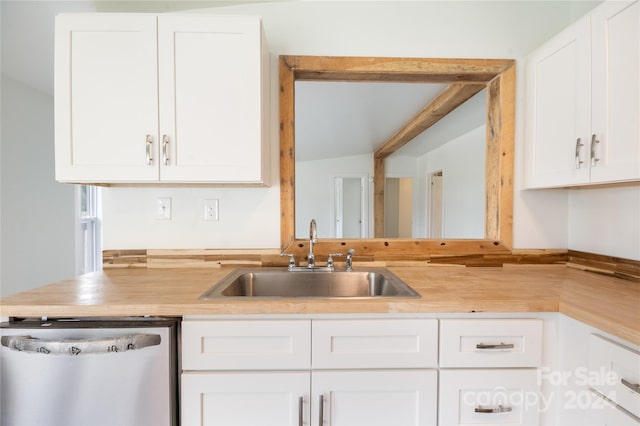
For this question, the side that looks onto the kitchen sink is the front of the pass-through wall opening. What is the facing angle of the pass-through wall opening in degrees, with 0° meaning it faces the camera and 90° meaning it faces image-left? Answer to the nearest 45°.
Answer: approximately 0°

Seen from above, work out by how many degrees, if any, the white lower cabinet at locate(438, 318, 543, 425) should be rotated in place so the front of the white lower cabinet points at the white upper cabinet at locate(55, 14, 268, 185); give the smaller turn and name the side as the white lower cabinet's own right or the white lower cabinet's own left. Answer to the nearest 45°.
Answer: approximately 90° to the white lower cabinet's own right

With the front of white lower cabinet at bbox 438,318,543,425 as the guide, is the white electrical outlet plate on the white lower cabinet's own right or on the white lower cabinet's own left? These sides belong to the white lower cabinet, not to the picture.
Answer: on the white lower cabinet's own right

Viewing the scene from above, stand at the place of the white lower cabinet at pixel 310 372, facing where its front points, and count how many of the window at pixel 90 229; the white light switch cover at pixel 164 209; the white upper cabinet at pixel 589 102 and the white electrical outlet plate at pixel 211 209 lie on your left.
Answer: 1

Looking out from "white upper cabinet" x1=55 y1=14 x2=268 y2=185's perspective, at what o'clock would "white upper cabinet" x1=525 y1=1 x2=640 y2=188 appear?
"white upper cabinet" x1=525 y1=1 x2=640 y2=188 is roughly at 10 o'clock from "white upper cabinet" x1=55 y1=14 x2=268 y2=185.
